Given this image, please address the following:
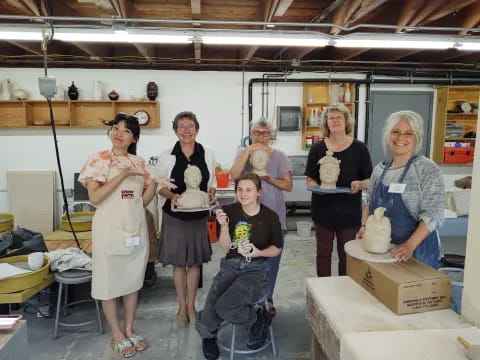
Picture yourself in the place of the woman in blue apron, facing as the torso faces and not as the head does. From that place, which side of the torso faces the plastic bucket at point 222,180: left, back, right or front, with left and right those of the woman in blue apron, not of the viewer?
right

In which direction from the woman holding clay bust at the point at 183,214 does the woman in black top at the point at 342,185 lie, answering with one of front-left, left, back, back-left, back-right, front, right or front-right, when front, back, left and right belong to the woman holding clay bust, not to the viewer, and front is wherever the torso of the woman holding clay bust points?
left

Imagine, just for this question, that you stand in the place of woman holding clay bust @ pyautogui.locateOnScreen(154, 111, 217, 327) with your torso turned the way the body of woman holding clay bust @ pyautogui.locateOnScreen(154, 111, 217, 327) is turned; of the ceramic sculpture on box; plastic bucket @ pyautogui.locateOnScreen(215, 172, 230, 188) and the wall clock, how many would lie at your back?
2

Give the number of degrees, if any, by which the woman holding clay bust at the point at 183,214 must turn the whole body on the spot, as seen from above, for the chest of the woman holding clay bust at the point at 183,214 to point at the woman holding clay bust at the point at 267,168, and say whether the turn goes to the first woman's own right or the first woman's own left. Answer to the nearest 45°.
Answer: approximately 90° to the first woman's own left

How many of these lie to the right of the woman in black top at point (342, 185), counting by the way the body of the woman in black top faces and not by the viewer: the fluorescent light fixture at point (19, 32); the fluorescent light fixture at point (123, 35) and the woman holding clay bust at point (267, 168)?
3

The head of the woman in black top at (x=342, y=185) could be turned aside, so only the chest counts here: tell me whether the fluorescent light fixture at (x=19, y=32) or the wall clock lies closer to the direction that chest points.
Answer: the fluorescent light fixture

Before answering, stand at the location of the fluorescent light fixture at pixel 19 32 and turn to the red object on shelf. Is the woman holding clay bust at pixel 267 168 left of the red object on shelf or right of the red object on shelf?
right

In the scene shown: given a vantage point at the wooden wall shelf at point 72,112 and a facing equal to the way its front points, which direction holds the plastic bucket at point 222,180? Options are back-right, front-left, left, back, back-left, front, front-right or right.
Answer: front-left

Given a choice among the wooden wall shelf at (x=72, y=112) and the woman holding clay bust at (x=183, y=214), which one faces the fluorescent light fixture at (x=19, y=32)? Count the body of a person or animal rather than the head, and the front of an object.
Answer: the wooden wall shelf

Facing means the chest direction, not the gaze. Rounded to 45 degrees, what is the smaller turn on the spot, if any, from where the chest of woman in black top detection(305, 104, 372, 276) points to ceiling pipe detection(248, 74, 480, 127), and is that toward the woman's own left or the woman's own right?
approximately 180°

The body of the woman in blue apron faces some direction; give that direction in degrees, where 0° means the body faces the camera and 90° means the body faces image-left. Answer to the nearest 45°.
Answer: approximately 45°

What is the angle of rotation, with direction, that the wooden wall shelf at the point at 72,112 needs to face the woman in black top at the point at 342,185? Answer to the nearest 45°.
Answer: approximately 45° to its left
